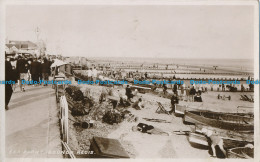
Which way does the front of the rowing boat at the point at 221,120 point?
to the viewer's left

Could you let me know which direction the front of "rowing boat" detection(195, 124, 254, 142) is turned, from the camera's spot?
facing to the left of the viewer

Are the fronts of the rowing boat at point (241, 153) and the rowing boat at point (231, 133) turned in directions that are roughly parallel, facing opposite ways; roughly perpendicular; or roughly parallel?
roughly parallel

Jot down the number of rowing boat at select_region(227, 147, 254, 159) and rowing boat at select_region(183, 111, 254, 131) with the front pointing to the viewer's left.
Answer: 2

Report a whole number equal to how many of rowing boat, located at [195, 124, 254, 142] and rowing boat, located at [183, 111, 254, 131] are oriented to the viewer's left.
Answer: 2

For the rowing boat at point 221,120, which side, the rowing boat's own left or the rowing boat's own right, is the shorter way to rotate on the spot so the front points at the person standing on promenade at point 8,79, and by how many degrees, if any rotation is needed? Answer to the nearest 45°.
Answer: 0° — it already faces them

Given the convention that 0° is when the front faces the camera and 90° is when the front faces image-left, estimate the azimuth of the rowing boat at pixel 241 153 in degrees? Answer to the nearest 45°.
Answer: approximately 90°
